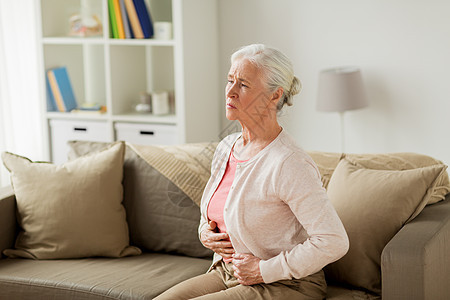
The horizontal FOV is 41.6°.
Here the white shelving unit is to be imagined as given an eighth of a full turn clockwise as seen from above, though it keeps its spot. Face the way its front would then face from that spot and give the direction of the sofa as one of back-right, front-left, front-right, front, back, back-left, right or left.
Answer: left

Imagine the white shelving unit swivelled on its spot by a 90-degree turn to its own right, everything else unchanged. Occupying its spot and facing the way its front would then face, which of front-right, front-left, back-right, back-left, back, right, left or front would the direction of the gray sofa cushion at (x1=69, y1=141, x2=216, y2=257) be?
back-left

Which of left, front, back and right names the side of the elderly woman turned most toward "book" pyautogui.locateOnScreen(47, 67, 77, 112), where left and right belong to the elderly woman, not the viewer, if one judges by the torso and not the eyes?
right

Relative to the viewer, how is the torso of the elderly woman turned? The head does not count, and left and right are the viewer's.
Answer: facing the viewer and to the left of the viewer

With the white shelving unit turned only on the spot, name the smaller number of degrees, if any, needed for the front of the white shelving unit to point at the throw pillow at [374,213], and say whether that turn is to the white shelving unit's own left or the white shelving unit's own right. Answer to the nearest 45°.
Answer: approximately 45° to the white shelving unit's own left

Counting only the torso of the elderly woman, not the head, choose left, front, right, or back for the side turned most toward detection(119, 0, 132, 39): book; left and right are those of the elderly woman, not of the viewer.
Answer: right

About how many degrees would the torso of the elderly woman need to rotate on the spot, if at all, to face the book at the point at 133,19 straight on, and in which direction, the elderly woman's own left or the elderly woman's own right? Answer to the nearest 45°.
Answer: approximately 135° to the elderly woman's own right

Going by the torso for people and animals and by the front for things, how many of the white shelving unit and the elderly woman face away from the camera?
0

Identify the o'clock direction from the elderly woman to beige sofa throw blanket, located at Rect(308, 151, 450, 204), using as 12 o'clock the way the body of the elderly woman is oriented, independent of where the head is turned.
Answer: The beige sofa throw blanket is roughly at 6 o'clock from the elderly woman.

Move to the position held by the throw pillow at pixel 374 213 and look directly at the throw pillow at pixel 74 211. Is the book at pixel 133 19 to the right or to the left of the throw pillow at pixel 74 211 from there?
right

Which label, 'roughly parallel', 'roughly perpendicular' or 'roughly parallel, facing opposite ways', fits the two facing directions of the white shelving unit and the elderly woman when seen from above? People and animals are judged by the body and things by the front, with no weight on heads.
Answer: roughly parallel
